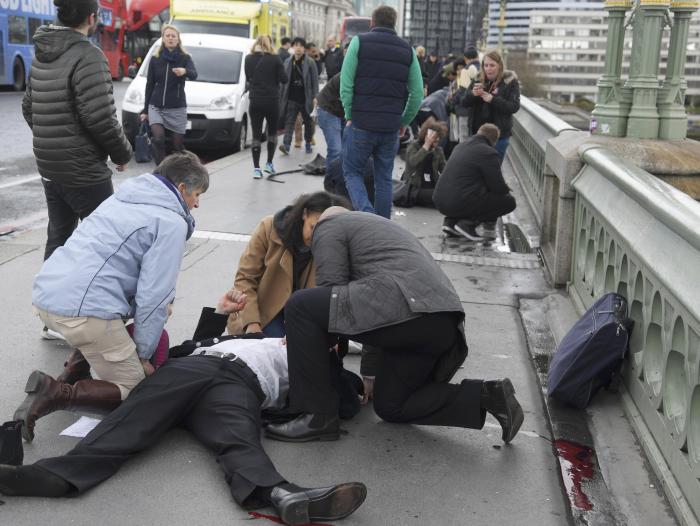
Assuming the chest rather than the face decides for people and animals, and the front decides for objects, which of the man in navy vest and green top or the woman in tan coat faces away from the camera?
the man in navy vest and green top

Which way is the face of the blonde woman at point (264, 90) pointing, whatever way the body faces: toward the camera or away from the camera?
away from the camera

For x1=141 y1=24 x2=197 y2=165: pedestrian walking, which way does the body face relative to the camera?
toward the camera

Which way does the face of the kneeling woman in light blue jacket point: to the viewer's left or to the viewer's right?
to the viewer's right

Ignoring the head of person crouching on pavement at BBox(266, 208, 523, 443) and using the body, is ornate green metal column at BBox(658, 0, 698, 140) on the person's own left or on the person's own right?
on the person's own right

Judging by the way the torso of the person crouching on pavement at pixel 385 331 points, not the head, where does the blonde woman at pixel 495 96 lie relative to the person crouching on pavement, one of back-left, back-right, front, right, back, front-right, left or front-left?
right

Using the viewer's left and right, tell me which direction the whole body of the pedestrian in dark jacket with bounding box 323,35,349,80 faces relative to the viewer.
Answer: facing the viewer

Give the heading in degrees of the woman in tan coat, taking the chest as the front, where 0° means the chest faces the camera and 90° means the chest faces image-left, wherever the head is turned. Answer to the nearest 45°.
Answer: approximately 315°

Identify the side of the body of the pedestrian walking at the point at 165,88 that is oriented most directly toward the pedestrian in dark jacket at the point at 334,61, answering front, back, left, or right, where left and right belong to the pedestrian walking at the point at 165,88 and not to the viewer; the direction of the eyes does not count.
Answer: back

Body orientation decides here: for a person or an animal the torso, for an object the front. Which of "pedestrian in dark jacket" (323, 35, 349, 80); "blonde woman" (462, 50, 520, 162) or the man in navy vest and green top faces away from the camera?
the man in navy vest and green top

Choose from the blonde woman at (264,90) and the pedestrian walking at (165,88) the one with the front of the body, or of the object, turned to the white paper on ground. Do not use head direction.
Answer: the pedestrian walking

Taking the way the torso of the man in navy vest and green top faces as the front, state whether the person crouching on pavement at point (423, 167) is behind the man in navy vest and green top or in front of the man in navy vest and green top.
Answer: in front

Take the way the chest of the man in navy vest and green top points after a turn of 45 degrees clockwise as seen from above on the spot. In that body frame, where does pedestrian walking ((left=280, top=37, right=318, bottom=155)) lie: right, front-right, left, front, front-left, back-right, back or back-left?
front-left

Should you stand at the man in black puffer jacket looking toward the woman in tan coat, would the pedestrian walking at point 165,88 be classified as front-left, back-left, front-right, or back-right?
back-left

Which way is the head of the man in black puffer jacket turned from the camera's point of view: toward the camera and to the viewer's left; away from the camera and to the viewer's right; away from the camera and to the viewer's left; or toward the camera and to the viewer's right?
away from the camera and to the viewer's right

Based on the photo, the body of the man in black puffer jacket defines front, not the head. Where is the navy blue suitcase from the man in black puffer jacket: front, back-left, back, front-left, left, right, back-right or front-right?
right
